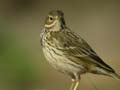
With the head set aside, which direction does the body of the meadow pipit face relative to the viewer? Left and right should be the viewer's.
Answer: facing to the left of the viewer
